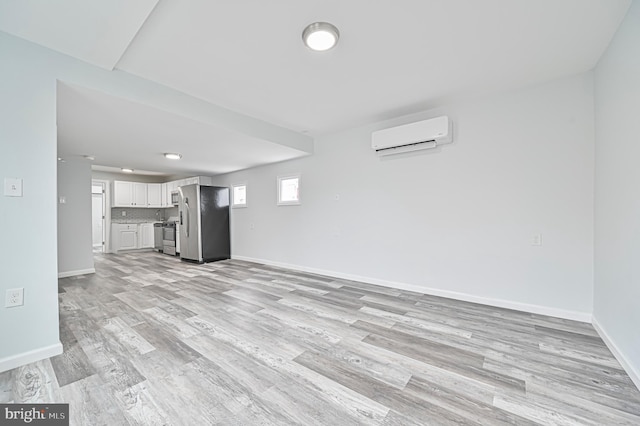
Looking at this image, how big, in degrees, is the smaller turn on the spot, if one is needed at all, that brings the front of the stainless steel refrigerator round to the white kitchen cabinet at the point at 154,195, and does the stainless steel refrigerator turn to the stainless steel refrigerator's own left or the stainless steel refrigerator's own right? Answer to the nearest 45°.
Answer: approximately 90° to the stainless steel refrigerator's own right

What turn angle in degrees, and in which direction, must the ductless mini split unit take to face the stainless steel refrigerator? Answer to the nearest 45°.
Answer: approximately 45° to its right

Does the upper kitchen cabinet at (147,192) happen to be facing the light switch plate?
yes

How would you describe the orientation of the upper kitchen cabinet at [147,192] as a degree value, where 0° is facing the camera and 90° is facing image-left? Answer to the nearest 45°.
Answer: approximately 0°

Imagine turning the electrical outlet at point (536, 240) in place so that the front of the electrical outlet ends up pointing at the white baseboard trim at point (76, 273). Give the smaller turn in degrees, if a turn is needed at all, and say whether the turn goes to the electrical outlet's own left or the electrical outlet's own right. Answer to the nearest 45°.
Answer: approximately 45° to the electrical outlet's own right

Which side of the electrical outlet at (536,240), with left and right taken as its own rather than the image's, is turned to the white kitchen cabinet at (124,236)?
right

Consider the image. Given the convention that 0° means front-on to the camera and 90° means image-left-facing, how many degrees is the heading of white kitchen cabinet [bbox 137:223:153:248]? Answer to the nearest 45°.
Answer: approximately 0°
